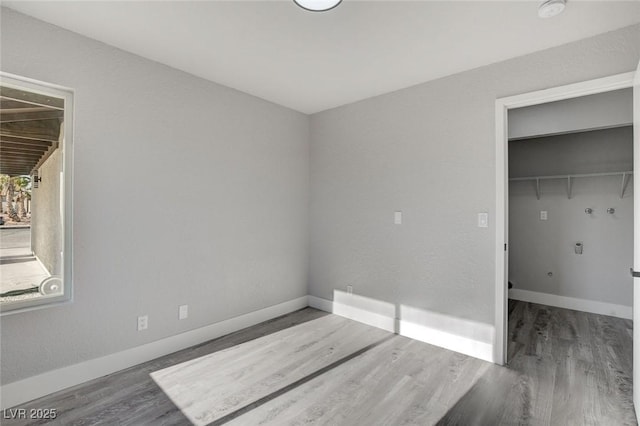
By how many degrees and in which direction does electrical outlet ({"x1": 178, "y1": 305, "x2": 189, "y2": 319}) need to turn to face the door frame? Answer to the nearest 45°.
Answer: approximately 45° to its left

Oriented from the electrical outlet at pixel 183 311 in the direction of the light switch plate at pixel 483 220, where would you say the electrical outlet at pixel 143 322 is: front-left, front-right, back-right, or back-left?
back-right

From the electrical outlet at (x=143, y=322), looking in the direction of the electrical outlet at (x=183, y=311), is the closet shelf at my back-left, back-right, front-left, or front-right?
front-right

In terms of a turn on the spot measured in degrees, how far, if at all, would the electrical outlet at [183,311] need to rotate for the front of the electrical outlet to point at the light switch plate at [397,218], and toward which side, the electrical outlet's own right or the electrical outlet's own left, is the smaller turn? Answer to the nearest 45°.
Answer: approximately 90° to the electrical outlet's own left

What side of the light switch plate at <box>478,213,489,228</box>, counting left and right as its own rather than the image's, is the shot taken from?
front

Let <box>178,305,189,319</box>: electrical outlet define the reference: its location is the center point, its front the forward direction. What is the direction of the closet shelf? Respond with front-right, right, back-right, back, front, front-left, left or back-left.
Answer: left

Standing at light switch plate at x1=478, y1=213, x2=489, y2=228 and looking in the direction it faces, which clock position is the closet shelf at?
The closet shelf is roughly at 7 o'clock from the light switch plate.
